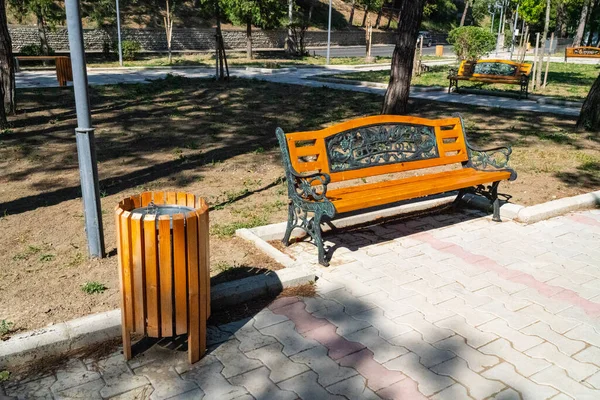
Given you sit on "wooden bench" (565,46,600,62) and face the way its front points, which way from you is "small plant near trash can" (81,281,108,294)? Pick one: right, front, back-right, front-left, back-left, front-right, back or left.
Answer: front

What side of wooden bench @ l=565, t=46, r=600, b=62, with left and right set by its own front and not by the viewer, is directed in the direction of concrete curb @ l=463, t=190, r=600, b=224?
front

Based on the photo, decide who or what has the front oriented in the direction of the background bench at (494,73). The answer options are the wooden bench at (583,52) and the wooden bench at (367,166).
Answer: the wooden bench at (583,52)

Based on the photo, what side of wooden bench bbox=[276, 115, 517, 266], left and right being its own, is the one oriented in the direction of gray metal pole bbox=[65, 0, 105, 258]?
right

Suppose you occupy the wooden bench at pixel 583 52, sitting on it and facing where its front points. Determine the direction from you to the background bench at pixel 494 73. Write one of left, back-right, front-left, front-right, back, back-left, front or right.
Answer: front

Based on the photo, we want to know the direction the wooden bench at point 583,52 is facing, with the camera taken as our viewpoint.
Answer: facing the viewer

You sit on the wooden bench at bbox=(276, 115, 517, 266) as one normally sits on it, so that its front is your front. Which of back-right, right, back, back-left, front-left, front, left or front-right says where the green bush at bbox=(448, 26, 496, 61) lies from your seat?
back-left

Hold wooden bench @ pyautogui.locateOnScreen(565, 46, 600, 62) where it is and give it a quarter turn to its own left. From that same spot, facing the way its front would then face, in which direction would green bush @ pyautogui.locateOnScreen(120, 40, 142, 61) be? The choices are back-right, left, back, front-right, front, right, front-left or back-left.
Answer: back-right

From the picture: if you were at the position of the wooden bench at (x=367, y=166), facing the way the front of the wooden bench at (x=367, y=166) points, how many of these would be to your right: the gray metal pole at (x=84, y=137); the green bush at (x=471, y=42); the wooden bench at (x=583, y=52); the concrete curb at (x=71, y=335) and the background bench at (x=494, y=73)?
2

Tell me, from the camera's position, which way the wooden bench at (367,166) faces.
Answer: facing the viewer and to the right of the viewer

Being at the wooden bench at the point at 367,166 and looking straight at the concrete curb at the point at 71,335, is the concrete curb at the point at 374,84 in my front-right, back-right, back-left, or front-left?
back-right

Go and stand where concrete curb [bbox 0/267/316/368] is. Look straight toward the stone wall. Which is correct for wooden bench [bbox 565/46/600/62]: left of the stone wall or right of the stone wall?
right

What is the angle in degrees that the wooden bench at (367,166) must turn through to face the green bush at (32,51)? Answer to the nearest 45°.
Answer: approximately 180°

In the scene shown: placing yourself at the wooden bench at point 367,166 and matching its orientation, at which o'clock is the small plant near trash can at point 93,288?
The small plant near trash can is roughly at 3 o'clock from the wooden bench.

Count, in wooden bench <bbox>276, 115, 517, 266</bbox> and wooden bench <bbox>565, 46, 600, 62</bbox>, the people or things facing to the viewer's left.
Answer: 0

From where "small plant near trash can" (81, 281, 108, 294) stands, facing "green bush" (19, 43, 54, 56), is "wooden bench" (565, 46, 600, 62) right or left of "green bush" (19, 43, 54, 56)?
right

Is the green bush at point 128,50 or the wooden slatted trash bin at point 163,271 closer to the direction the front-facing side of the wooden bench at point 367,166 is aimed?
the wooden slatted trash bin
